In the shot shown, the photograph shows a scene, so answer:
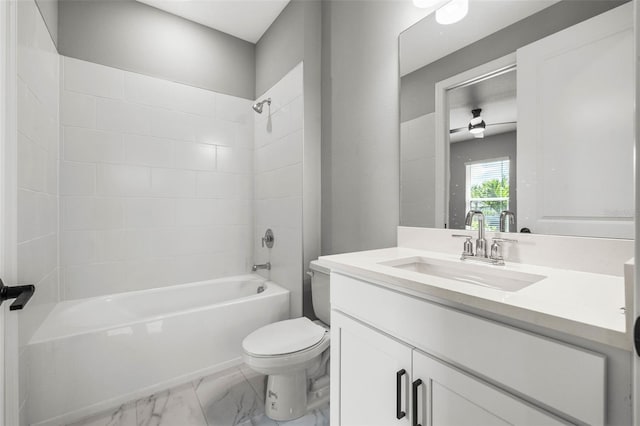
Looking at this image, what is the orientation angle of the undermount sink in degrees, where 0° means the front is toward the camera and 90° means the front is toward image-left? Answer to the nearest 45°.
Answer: approximately 45°

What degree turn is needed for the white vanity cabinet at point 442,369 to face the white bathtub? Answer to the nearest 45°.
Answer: approximately 45° to its right

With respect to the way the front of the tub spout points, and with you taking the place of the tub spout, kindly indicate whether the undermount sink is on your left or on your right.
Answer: on your left

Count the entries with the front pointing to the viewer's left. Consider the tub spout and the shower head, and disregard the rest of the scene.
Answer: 2

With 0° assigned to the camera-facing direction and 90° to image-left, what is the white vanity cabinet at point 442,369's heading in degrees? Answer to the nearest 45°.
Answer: approximately 45°

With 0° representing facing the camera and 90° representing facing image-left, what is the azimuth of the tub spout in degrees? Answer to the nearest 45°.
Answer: approximately 90°

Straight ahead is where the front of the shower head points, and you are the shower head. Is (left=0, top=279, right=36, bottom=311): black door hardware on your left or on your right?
on your left
